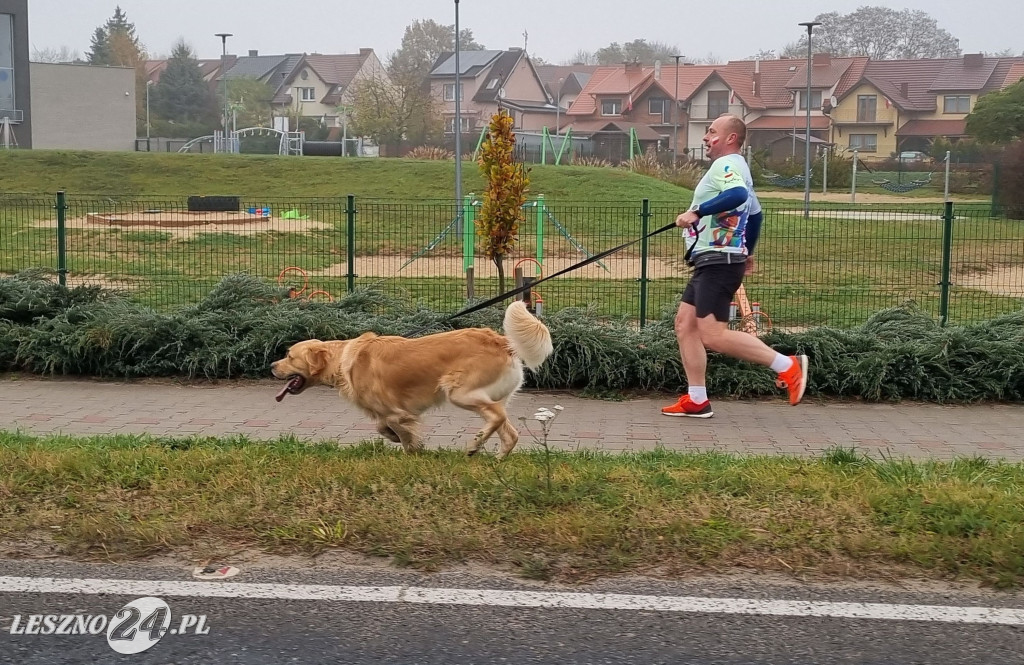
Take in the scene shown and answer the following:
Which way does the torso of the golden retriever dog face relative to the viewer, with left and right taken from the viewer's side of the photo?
facing to the left of the viewer

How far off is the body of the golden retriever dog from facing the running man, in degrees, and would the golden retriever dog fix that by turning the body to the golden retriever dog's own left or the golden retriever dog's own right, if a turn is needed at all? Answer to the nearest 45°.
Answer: approximately 135° to the golden retriever dog's own right

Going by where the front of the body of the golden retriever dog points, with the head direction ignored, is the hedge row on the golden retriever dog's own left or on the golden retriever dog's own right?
on the golden retriever dog's own right

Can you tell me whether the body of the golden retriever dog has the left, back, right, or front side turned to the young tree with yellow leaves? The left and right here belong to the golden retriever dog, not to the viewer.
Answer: right

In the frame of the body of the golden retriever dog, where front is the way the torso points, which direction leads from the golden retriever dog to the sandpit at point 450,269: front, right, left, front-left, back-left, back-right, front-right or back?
right

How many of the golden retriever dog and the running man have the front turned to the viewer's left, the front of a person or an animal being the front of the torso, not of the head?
2

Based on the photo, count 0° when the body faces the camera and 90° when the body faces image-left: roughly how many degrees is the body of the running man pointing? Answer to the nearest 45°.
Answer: approximately 90°

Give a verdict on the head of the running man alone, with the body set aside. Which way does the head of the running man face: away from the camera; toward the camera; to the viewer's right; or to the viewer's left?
to the viewer's left

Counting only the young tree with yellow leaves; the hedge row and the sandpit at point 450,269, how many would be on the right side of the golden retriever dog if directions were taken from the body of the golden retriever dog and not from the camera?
3
